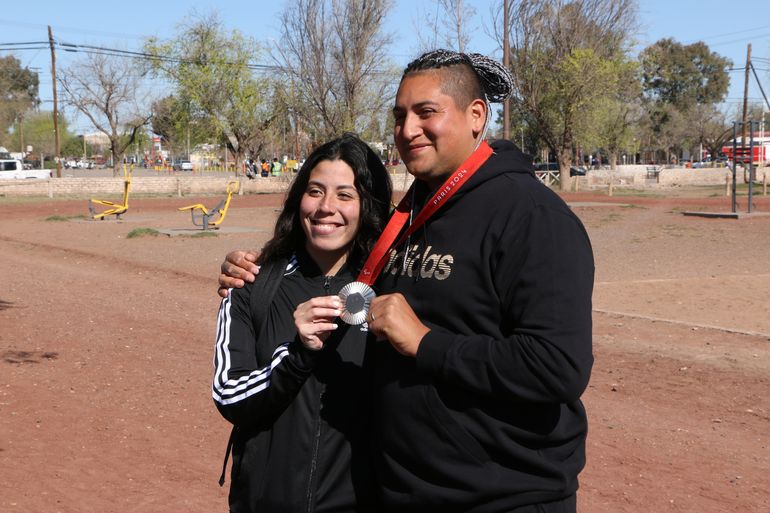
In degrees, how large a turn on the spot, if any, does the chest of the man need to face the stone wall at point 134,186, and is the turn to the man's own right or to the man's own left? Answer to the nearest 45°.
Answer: approximately 135° to the man's own right

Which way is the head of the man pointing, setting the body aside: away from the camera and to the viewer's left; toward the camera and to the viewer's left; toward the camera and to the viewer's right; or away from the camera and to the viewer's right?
toward the camera and to the viewer's left

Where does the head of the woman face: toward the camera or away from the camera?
toward the camera

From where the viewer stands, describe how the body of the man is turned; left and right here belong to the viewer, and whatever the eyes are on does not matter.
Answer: facing the viewer and to the left of the viewer
